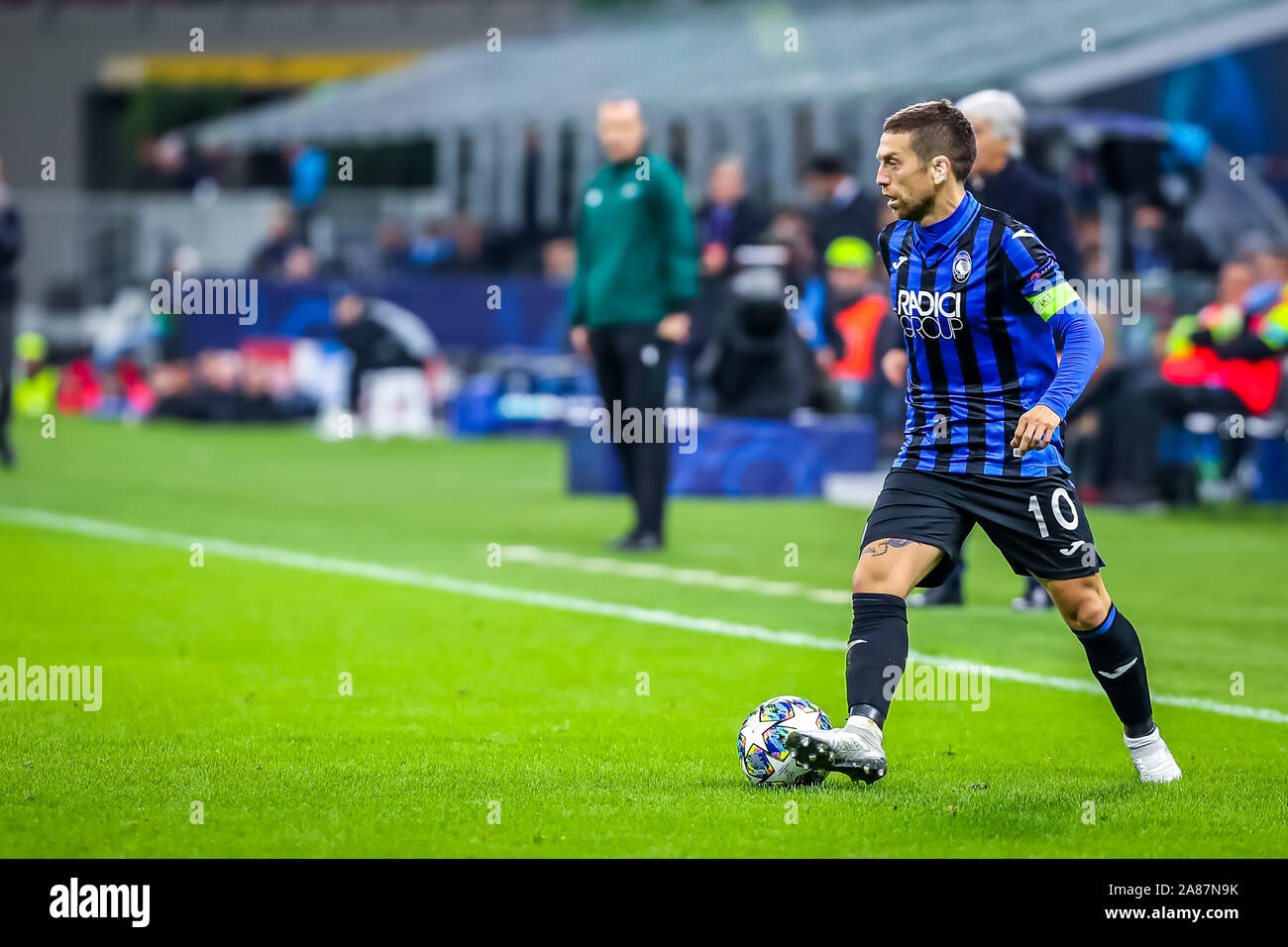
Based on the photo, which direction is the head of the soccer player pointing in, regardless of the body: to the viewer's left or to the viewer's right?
to the viewer's left

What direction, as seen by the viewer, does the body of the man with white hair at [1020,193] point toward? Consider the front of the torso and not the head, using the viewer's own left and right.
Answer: facing to the left of the viewer

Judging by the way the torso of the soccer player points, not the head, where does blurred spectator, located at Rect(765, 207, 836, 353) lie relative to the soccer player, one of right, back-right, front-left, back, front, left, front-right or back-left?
back-right

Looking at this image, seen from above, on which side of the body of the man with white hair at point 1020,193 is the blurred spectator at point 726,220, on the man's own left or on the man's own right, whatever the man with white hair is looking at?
on the man's own right

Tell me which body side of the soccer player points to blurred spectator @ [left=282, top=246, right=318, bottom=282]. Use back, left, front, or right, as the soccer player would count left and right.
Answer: right

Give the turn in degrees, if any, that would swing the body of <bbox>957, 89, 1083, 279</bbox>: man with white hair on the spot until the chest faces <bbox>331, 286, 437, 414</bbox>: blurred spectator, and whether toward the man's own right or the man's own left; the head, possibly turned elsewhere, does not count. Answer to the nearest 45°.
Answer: approximately 45° to the man's own right

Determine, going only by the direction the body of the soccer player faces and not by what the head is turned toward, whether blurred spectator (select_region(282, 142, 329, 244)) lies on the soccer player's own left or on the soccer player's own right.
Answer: on the soccer player's own right

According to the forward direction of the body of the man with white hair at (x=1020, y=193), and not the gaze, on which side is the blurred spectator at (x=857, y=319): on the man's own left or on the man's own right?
on the man's own right

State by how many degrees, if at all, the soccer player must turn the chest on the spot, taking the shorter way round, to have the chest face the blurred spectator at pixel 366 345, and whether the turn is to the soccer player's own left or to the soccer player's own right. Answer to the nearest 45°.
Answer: approximately 90° to the soccer player's own right

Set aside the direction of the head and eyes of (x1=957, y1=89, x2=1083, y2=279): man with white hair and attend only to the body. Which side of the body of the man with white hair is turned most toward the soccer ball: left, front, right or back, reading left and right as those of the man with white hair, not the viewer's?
left

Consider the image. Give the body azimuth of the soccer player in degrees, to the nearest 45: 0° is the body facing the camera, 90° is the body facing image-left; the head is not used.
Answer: approximately 45°
